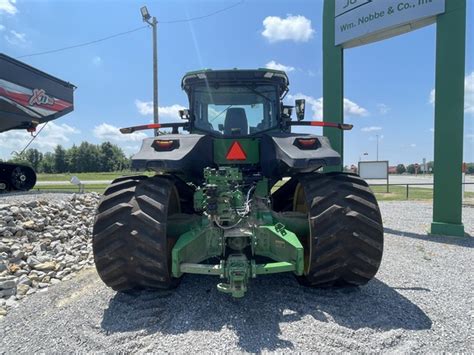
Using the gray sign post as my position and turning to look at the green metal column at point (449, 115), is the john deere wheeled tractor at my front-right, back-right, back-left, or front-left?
front-right

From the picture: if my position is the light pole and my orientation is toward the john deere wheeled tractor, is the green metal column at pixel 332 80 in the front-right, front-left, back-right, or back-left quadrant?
front-left

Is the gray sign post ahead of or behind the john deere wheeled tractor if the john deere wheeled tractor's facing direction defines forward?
ahead

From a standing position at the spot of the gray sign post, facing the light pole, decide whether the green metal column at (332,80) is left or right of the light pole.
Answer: left

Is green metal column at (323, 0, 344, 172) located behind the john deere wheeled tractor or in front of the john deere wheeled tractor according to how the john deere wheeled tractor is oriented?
in front

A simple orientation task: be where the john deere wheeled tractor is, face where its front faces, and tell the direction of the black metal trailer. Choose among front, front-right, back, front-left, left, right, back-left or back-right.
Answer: front-left

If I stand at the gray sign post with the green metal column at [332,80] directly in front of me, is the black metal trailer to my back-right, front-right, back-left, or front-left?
front-right

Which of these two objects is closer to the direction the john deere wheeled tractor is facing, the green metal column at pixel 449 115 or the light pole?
the light pole

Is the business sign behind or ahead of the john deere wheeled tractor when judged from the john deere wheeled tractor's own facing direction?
ahead

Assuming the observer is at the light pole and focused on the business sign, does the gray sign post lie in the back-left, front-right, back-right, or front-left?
front-left

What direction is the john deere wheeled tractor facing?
away from the camera

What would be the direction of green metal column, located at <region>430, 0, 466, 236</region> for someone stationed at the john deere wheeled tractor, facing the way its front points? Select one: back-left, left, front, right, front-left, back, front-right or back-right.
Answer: front-right

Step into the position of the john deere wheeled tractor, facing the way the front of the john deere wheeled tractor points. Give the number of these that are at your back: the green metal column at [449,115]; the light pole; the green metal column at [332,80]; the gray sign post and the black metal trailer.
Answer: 0
